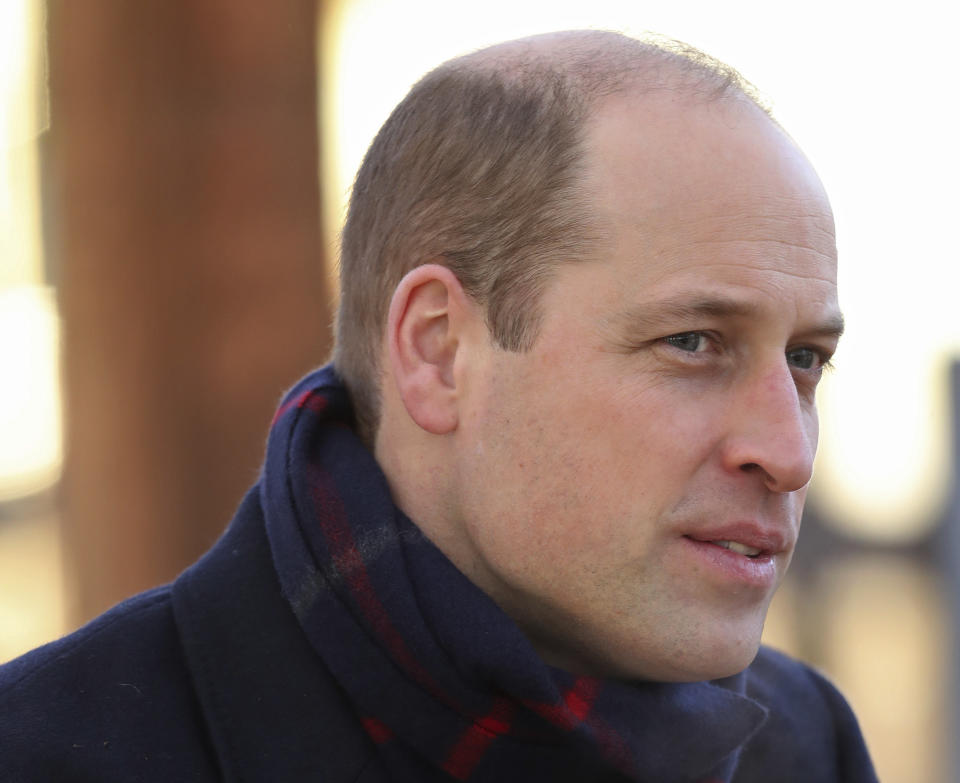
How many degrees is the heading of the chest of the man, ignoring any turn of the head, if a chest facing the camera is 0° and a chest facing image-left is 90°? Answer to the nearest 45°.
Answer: approximately 315°

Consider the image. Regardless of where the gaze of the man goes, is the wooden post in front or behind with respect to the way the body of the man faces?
behind

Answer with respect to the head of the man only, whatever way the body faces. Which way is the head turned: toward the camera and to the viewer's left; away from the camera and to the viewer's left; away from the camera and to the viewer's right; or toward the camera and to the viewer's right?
toward the camera and to the viewer's right
